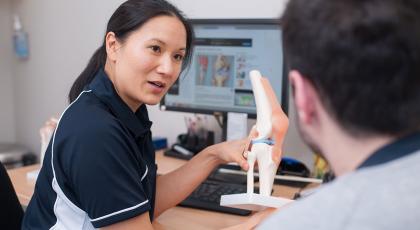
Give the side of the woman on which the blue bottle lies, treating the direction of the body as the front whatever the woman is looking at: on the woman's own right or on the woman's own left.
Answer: on the woman's own left

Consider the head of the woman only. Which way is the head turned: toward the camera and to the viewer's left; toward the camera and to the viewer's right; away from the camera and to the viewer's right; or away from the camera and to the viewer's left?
toward the camera and to the viewer's right

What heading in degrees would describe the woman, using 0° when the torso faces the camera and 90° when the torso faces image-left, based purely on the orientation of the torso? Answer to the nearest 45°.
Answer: approximately 270°
